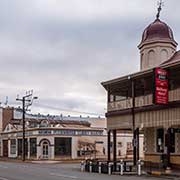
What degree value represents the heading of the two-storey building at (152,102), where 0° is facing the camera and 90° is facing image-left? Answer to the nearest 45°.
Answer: approximately 45°
